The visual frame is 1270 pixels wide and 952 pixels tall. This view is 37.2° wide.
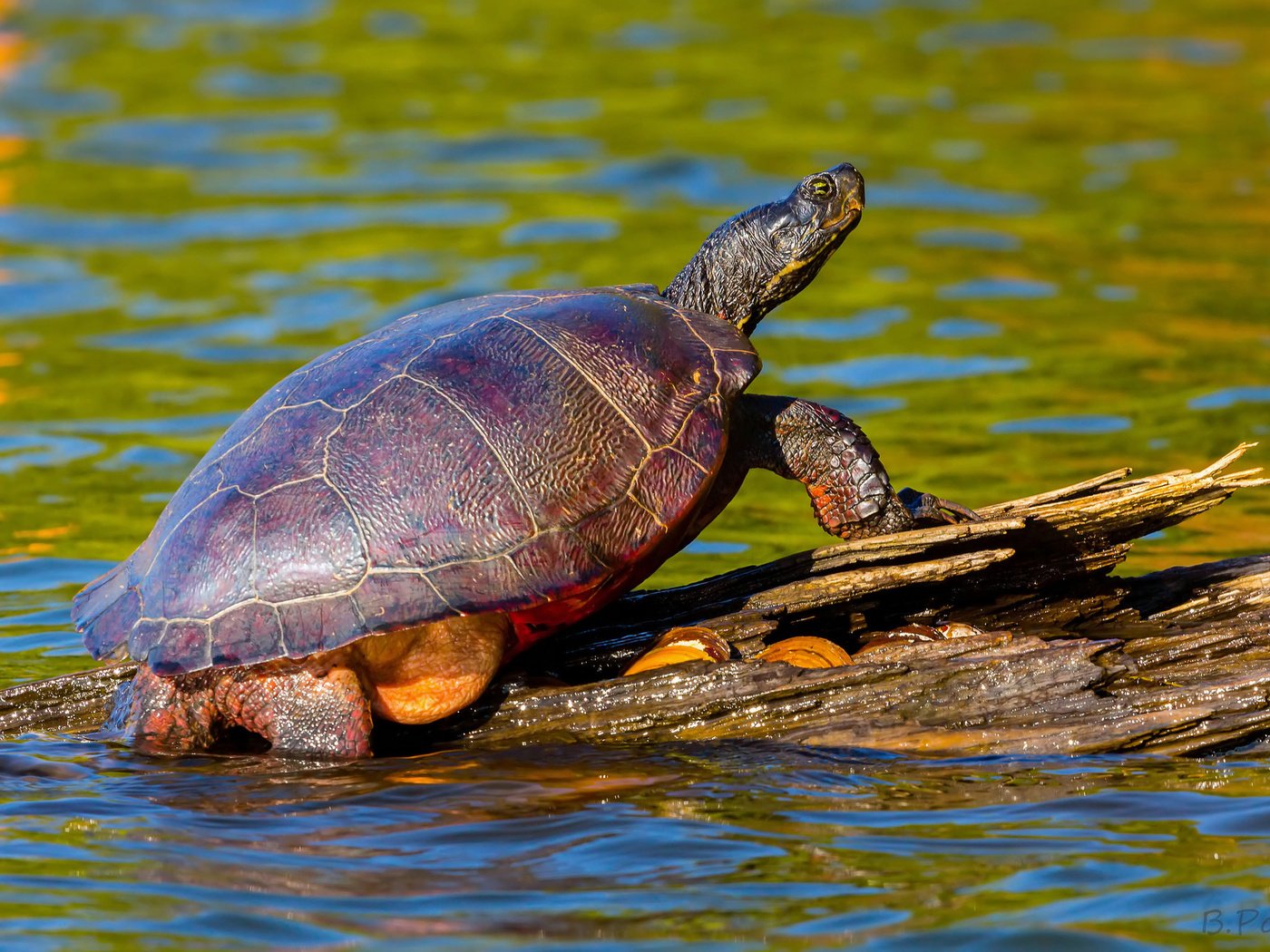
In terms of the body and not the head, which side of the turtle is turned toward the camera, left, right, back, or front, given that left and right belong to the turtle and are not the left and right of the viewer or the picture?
right
